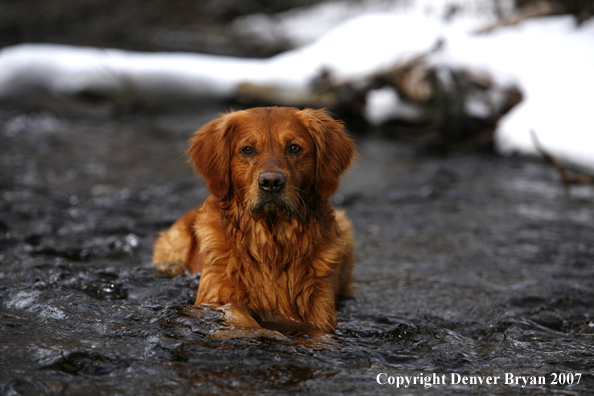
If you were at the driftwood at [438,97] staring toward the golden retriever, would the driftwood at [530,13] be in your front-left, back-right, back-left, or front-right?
back-left

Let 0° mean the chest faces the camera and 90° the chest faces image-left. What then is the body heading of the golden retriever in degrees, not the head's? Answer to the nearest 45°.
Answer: approximately 0°

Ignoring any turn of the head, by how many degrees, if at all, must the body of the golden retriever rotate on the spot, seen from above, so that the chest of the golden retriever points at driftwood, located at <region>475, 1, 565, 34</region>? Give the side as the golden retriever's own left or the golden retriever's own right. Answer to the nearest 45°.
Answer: approximately 135° to the golden retriever's own left

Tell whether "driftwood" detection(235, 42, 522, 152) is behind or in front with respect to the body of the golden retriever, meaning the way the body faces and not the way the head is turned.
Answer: behind
